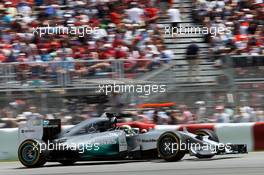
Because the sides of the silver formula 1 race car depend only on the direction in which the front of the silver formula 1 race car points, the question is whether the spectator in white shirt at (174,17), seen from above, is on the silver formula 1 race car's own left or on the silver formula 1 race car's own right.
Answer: on the silver formula 1 race car's own left

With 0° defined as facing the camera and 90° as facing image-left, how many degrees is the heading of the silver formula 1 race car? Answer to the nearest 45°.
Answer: approximately 315°

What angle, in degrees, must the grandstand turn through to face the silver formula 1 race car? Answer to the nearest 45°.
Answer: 0° — it already faces it

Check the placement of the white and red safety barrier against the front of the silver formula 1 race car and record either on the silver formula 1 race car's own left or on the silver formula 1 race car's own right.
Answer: on the silver formula 1 race car's own left

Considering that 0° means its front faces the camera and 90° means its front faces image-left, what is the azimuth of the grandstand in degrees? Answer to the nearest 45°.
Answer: approximately 0°
